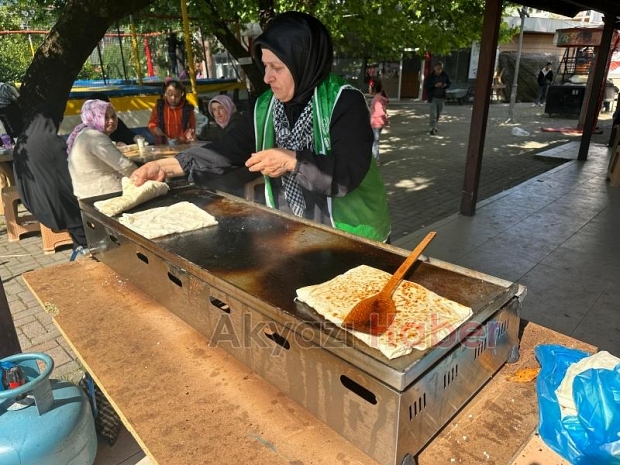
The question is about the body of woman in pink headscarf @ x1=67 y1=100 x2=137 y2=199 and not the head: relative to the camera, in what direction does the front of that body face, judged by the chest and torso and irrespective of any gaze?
to the viewer's right

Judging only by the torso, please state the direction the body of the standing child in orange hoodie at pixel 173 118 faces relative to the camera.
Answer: toward the camera

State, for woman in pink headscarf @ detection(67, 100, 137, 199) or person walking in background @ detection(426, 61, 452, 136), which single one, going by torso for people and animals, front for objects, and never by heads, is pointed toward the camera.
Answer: the person walking in background

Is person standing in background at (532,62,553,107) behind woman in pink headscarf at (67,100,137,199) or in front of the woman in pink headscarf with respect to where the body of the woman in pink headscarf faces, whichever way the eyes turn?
in front

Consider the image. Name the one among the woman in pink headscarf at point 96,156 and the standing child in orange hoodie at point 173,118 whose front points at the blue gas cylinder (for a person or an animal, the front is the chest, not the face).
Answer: the standing child in orange hoodie

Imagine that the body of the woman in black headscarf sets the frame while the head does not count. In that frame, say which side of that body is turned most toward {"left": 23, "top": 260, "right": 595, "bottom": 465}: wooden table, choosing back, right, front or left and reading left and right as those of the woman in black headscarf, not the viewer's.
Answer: front

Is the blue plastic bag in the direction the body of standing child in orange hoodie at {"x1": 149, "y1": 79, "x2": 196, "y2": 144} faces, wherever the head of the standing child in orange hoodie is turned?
yes

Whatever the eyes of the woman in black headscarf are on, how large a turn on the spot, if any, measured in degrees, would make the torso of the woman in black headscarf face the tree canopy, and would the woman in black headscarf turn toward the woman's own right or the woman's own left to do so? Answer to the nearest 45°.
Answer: approximately 135° to the woman's own right

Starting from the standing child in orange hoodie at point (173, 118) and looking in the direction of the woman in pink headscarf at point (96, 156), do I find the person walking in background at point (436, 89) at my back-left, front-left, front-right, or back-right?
back-left

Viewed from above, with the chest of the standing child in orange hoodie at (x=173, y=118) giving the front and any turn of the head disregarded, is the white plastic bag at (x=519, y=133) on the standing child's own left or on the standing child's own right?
on the standing child's own left

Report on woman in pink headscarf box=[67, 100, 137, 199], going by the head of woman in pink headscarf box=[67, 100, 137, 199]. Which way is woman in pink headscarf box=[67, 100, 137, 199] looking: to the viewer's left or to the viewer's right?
to the viewer's right

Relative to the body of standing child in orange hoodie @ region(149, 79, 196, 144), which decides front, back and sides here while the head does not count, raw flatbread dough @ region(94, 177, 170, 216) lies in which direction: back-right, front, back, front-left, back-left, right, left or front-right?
front

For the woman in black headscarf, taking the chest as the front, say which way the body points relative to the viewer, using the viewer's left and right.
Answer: facing the viewer and to the left of the viewer

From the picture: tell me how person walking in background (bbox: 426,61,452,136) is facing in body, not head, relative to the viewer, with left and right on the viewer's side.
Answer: facing the viewer

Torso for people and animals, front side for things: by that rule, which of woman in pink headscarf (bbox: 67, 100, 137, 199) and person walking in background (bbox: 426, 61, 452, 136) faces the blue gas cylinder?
the person walking in background

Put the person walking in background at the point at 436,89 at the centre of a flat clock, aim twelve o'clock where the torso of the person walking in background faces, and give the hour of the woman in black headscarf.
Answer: The woman in black headscarf is roughly at 12 o'clock from the person walking in background.

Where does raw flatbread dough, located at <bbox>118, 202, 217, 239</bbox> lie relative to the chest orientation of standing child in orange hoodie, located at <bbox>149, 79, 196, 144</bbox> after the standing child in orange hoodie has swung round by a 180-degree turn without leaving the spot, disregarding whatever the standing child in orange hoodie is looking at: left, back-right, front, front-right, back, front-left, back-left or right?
back
